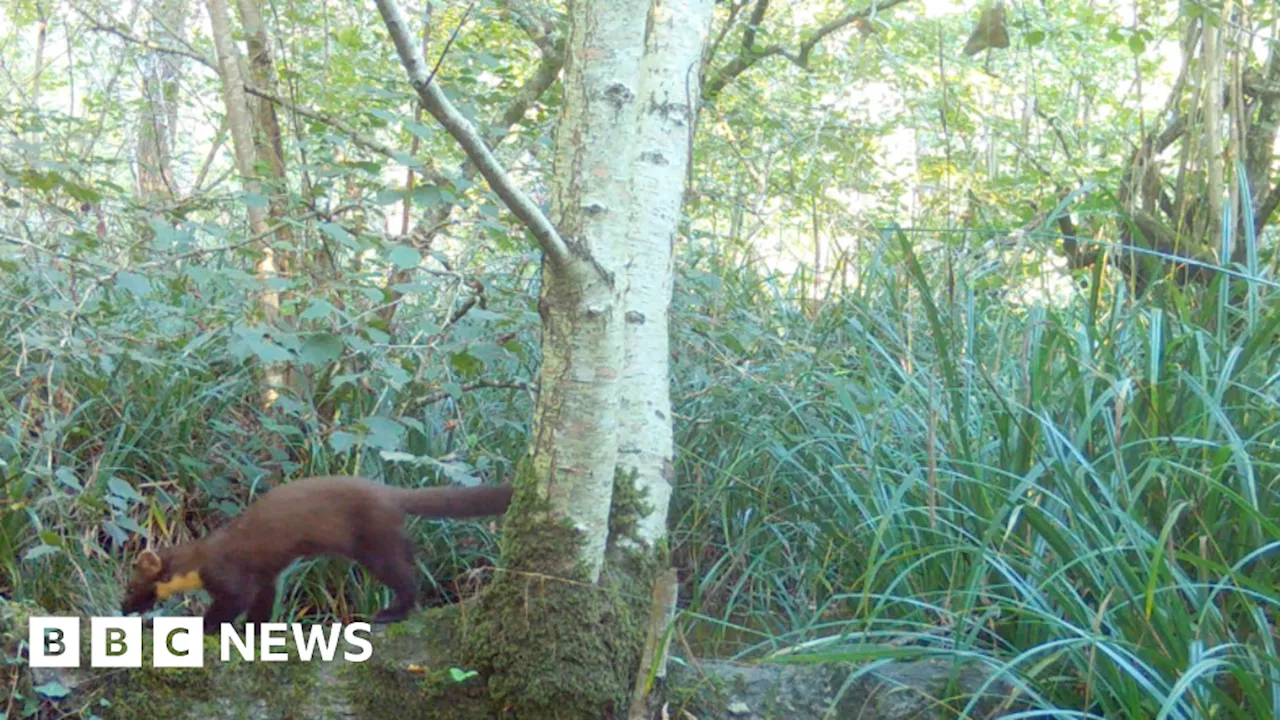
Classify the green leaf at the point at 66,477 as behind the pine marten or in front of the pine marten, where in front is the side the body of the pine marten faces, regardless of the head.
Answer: in front

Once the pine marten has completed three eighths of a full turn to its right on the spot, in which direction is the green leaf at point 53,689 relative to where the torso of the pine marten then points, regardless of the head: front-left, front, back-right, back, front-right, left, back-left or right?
back

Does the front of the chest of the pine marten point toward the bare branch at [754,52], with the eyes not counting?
no

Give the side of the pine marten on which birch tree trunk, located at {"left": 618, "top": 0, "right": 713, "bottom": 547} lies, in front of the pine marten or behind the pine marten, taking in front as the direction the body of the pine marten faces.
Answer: behind

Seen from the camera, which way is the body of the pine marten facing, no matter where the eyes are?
to the viewer's left

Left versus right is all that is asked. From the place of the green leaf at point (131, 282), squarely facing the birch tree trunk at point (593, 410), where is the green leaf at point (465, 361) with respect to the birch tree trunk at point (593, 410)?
left
